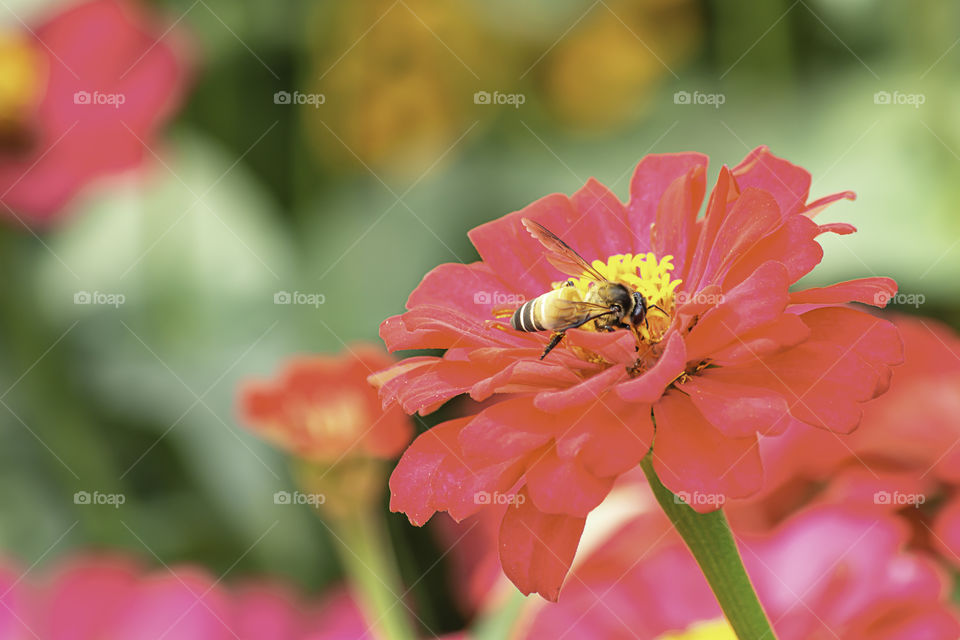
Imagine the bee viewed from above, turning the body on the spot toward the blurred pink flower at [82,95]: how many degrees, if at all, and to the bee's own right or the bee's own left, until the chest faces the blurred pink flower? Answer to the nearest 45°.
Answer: approximately 135° to the bee's own left

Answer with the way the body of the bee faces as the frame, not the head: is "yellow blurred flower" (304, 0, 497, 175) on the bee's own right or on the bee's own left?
on the bee's own left

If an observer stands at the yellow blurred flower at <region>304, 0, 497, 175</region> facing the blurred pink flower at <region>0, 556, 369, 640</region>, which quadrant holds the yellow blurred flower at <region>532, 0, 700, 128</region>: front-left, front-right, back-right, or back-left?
back-left

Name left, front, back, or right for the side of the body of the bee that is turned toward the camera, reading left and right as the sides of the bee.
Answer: right

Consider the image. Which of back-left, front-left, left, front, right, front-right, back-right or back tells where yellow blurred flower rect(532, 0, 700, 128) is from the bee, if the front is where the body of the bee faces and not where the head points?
left
